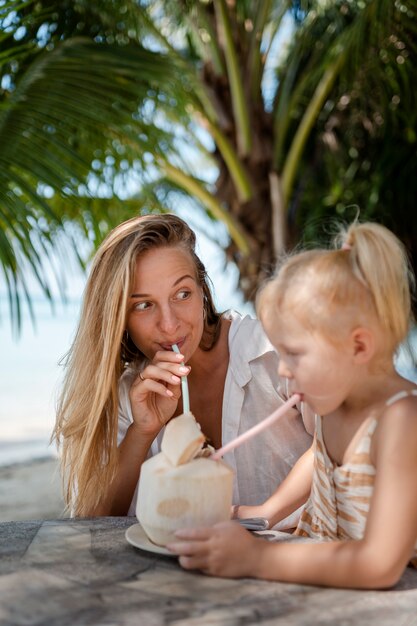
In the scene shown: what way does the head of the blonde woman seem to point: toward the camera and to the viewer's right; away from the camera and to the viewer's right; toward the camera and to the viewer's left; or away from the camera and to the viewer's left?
toward the camera and to the viewer's right

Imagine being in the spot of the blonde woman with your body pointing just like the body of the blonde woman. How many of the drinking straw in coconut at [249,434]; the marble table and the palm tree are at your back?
1

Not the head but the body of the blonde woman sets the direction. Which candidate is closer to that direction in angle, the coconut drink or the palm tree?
the coconut drink

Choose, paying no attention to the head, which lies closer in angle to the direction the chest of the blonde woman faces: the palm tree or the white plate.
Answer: the white plate

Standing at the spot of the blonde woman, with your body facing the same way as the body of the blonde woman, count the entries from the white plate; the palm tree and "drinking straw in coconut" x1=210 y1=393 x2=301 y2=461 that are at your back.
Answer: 1

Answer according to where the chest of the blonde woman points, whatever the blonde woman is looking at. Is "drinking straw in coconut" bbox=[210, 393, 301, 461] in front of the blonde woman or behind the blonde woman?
in front

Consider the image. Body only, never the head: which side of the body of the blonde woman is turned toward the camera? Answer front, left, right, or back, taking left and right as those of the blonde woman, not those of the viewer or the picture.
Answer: front

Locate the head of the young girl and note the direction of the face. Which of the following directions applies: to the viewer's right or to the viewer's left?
to the viewer's left

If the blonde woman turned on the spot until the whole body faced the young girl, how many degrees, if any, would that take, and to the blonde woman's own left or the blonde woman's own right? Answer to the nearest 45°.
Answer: approximately 45° to the blonde woman's own left

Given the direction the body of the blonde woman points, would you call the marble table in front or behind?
in front

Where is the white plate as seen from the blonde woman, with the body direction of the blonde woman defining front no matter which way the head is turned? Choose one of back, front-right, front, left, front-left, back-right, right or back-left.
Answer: front

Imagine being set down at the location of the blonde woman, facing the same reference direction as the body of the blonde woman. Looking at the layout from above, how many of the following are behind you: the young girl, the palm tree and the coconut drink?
1

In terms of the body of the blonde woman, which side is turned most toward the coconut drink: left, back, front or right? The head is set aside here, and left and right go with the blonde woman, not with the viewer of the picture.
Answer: front

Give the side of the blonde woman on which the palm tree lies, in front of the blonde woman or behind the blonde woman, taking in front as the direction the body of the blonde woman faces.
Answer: behind
